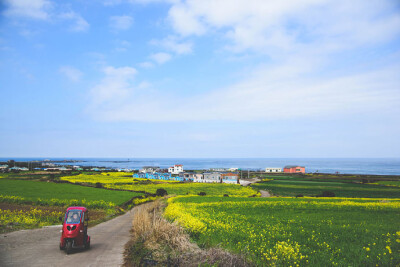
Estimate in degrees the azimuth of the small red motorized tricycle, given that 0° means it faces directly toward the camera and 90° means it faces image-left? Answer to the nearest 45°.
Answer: approximately 45°
